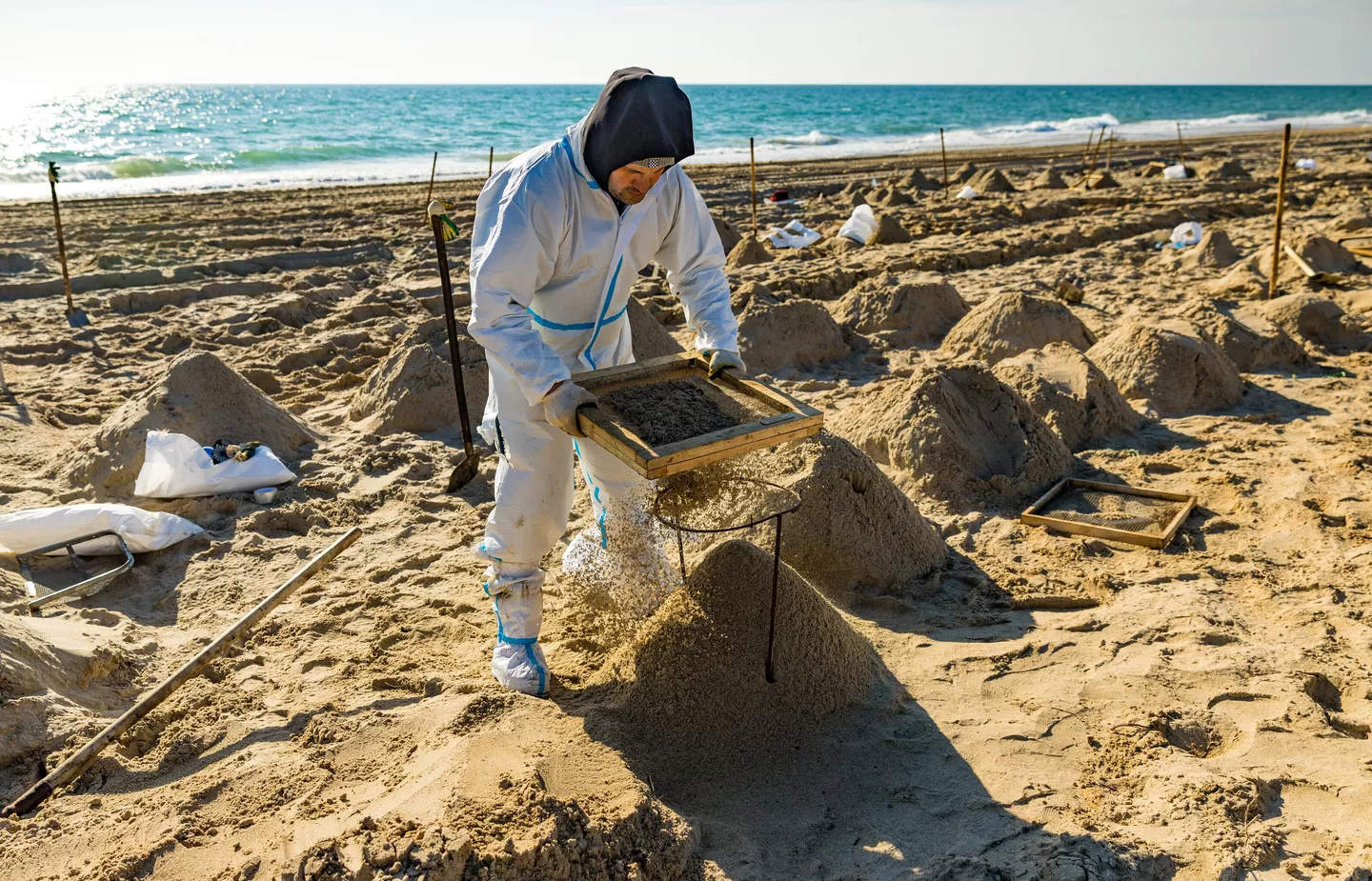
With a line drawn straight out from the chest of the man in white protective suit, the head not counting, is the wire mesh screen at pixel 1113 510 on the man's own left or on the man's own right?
on the man's own left

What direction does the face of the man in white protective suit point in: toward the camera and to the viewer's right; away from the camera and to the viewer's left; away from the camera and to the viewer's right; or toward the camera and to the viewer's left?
toward the camera and to the viewer's right

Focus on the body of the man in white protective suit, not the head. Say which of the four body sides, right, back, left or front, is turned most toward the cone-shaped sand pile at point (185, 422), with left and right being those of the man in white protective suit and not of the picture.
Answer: back

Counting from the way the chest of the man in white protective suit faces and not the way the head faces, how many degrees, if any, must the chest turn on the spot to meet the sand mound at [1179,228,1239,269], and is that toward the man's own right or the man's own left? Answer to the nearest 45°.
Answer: approximately 90° to the man's own left

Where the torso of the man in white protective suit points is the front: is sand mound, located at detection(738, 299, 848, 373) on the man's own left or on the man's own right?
on the man's own left

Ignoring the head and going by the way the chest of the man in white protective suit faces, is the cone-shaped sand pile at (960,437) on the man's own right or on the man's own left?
on the man's own left

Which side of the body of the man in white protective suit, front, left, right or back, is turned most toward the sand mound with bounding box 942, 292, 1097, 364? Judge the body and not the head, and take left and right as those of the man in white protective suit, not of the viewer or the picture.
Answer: left

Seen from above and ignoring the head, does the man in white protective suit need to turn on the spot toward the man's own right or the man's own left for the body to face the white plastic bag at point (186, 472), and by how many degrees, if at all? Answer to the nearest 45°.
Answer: approximately 180°

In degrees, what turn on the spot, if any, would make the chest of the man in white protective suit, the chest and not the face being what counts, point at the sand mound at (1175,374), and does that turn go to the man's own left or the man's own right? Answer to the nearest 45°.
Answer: approximately 90° to the man's own left
